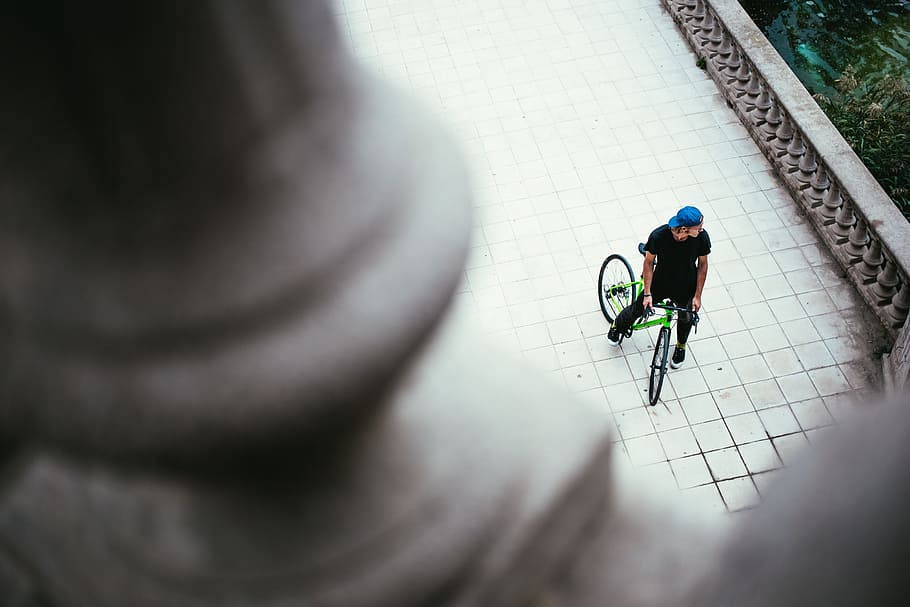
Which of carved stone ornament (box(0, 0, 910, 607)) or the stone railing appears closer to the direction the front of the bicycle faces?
the carved stone ornament

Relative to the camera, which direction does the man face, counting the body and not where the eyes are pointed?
toward the camera

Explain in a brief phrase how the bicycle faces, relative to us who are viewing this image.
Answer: facing the viewer and to the right of the viewer

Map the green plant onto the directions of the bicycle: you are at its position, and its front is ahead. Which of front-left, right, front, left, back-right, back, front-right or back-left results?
left

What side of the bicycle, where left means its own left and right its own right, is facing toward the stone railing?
left

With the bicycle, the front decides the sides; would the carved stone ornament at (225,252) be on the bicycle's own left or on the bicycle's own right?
on the bicycle's own right

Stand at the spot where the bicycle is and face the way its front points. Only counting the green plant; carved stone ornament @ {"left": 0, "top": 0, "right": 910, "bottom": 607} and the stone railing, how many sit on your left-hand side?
2

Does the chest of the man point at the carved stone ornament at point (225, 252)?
yes

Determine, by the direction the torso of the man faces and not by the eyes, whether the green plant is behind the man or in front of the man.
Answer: behind
